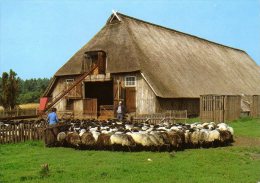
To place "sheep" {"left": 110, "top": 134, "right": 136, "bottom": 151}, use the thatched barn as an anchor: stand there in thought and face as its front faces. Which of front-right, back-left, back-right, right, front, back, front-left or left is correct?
front-left

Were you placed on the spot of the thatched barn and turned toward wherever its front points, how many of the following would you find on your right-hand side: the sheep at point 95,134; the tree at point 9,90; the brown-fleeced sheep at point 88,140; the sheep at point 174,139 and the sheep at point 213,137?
1

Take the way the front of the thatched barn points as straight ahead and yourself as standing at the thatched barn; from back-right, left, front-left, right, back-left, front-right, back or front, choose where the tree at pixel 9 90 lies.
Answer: right

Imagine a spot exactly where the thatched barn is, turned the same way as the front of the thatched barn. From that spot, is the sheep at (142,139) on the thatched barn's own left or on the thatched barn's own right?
on the thatched barn's own left

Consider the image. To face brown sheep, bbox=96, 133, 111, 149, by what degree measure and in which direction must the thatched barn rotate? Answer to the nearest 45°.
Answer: approximately 45° to its left

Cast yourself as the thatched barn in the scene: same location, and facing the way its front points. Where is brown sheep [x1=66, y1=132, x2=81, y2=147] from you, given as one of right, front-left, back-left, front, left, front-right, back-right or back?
front-left

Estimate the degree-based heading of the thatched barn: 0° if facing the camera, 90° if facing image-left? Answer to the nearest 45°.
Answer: approximately 45°

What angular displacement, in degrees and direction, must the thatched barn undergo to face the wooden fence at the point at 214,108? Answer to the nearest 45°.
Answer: approximately 90° to its left
